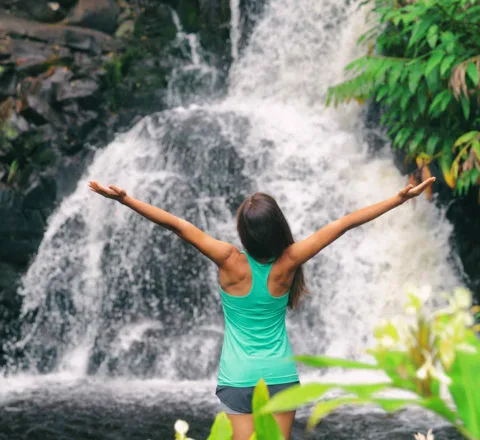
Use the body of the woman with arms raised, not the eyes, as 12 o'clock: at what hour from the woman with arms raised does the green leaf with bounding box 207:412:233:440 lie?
The green leaf is roughly at 6 o'clock from the woman with arms raised.

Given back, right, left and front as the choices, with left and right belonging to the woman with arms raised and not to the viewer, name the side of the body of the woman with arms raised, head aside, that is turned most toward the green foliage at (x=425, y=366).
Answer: back

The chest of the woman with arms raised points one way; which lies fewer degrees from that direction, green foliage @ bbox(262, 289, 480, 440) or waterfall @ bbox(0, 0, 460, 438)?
the waterfall

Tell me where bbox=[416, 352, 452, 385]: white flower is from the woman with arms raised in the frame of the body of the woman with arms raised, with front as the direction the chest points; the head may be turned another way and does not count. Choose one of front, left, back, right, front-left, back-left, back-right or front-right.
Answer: back

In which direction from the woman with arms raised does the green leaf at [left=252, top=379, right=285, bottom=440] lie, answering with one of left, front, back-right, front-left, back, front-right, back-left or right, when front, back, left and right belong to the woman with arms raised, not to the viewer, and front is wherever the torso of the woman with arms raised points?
back

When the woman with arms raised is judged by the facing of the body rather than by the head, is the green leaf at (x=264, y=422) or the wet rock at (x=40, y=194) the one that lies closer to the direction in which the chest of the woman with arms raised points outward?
the wet rock

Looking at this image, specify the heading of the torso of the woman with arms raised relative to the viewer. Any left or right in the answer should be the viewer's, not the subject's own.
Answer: facing away from the viewer
